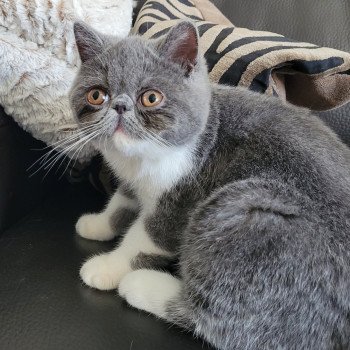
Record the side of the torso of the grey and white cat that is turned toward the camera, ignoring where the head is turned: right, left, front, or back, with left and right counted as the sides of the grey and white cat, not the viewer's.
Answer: left

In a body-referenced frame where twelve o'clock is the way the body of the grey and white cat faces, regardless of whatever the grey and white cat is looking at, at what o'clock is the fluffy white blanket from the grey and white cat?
The fluffy white blanket is roughly at 1 o'clock from the grey and white cat.
